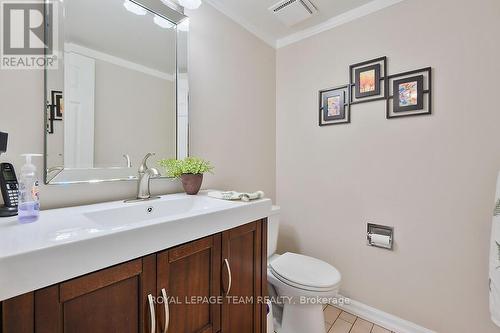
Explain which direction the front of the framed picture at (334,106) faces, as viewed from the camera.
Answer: facing the viewer and to the left of the viewer

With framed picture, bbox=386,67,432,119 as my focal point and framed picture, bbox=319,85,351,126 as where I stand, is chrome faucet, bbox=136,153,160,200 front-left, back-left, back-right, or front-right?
back-right

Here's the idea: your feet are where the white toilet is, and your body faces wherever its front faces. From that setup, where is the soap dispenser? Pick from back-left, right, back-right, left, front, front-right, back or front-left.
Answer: right

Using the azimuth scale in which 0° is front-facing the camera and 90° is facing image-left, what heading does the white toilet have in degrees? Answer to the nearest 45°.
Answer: approximately 315°

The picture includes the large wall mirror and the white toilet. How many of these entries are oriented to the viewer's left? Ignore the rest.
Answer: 0

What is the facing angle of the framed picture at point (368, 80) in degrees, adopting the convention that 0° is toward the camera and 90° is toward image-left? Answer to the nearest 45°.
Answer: approximately 45°

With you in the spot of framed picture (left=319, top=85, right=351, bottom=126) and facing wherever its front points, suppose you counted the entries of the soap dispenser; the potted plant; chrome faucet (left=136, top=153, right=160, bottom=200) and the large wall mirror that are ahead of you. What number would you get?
4

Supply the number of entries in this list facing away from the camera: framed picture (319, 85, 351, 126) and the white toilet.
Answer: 0

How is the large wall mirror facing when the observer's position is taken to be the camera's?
facing the viewer and to the right of the viewer

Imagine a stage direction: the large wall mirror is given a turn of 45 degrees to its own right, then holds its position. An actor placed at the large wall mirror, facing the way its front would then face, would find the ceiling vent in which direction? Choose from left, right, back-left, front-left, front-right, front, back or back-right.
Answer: left

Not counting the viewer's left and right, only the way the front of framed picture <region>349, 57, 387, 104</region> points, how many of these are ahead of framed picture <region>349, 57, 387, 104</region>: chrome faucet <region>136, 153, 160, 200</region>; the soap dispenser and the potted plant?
3
